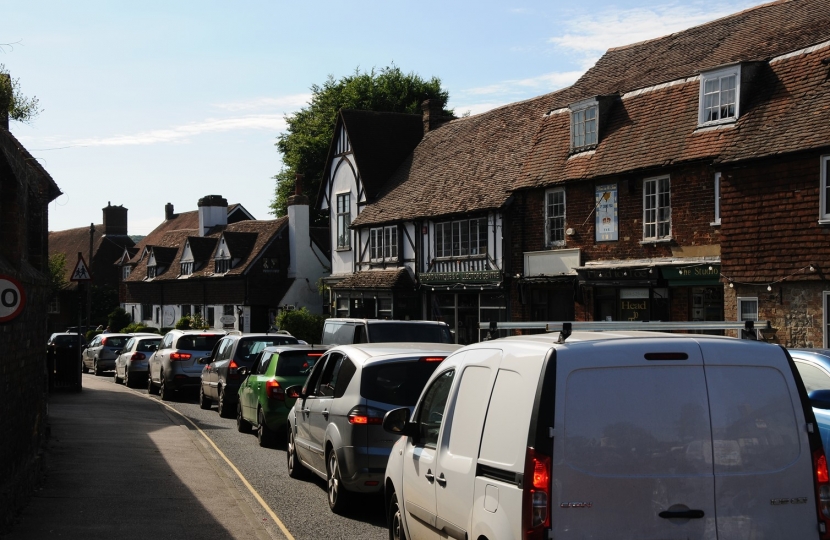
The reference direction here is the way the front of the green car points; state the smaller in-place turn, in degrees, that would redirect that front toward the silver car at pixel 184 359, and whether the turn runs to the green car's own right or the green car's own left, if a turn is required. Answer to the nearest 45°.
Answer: approximately 45° to the green car's own right

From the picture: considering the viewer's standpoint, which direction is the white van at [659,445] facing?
facing away from the viewer and to the left of the viewer

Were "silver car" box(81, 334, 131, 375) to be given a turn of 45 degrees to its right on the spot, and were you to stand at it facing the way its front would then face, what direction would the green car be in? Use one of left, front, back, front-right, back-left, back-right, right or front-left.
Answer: back

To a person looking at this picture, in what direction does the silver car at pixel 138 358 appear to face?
facing away from the viewer and to the left of the viewer

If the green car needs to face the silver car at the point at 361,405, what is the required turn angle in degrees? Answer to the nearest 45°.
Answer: approximately 135° to its left

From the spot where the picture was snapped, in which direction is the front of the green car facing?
facing away from the viewer and to the left of the viewer

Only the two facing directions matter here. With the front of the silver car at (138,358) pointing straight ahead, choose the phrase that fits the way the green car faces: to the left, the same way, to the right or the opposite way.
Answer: the same way

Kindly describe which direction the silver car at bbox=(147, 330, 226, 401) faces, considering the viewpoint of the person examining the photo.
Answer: facing away from the viewer and to the left of the viewer

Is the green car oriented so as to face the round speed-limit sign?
no

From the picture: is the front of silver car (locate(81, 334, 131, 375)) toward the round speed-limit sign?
no

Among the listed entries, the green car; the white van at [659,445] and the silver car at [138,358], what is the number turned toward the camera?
0

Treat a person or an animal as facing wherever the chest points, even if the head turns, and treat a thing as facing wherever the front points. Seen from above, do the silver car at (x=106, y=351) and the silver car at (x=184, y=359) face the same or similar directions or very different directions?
same or similar directions

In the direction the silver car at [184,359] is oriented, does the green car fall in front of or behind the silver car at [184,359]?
behind

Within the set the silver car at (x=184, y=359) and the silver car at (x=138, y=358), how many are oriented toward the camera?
0

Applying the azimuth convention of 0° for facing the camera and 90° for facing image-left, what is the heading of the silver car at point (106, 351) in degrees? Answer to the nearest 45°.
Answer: approximately 135°

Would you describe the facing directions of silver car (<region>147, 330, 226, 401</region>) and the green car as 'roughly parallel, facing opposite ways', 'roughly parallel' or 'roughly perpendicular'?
roughly parallel

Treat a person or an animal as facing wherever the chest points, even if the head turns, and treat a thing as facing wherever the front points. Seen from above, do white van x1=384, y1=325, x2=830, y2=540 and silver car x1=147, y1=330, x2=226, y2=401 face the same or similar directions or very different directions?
same or similar directions
